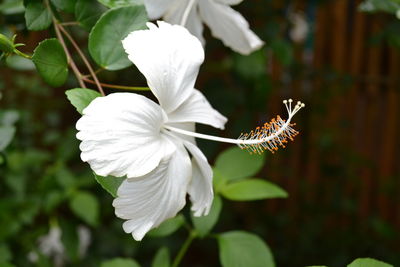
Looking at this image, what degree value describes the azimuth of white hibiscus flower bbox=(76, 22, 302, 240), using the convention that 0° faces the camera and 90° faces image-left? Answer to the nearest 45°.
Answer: approximately 315°

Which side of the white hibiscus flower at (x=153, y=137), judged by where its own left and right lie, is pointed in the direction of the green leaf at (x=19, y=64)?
back
